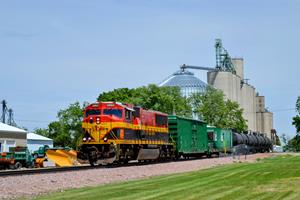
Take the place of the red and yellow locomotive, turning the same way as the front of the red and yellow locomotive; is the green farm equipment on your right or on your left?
on your right

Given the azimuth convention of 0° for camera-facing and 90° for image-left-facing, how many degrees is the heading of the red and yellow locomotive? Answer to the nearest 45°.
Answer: approximately 45°
